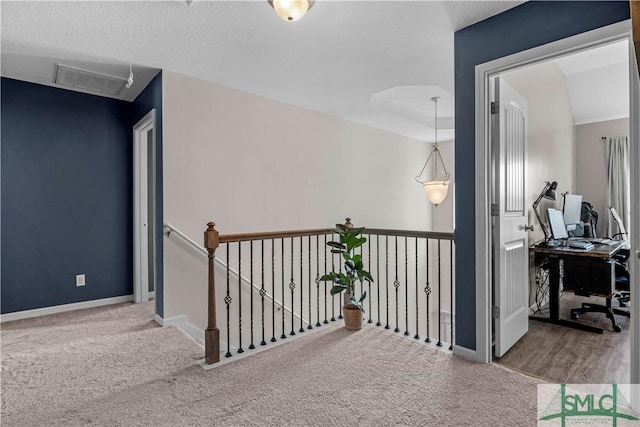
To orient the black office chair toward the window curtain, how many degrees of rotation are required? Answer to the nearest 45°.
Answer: approximately 90° to its right

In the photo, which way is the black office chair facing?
to the viewer's left

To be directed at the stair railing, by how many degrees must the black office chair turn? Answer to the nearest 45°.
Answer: approximately 45° to its left

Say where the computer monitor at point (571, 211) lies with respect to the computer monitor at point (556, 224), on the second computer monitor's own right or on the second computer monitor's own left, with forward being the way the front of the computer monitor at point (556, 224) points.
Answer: on the second computer monitor's own left

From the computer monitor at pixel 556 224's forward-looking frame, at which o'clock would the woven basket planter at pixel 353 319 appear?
The woven basket planter is roughly at 3 o'clock from the computer monitor.
